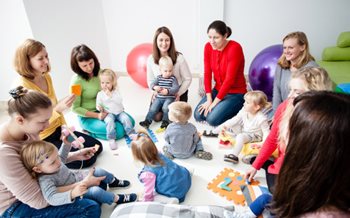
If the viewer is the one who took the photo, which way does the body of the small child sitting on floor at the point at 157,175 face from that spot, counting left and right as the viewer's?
facing away from the viewer and to the left of the viewer

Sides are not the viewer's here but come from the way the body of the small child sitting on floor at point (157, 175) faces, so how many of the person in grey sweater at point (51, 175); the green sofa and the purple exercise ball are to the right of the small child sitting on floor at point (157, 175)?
2

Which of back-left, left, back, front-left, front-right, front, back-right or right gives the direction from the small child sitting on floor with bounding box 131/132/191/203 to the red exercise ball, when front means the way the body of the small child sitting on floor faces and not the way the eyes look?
front-right

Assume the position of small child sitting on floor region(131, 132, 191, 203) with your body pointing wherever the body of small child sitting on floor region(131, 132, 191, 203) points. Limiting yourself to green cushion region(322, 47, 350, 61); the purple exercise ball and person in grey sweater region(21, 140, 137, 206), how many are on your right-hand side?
2

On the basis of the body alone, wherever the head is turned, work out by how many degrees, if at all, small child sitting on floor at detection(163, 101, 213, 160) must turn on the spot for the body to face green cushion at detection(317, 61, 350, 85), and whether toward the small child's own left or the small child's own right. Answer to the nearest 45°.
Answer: approximately 45° to the small child's own right

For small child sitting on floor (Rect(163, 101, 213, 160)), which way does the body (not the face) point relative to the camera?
away from the camera

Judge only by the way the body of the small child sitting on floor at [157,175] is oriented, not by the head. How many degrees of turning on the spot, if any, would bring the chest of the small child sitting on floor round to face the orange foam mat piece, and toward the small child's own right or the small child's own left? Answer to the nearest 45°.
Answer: approximately 135° to the small child's own right

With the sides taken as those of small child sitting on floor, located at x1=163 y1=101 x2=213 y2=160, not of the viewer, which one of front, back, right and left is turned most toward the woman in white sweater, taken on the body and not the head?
front

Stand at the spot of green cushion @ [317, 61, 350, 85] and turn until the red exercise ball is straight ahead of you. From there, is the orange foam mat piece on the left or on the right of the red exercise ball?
left

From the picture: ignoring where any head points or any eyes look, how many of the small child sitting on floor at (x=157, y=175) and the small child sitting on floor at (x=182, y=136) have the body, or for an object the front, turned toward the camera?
0

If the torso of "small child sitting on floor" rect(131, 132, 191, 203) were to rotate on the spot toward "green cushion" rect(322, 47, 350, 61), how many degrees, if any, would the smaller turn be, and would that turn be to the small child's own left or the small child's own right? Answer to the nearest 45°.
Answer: approximately 90° to the small child's own right

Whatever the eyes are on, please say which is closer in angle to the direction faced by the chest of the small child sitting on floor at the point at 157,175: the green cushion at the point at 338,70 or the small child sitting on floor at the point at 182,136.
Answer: the small child sitting on floor
